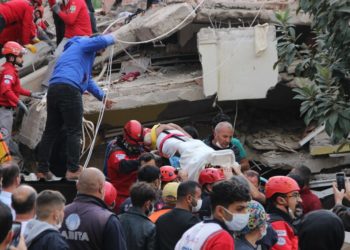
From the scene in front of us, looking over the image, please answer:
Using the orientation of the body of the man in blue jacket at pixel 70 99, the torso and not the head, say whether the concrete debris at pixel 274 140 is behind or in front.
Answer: in front

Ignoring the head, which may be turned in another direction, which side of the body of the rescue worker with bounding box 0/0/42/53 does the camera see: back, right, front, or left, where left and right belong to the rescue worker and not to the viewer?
right

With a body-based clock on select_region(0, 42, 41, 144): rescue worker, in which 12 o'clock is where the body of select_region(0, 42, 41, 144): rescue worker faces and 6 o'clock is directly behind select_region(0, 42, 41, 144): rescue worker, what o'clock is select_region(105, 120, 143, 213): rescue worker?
select_region(105, 120, 143, 213): rescue worker is roughly at 2 o'clock from select_region(0, 42, 41, 144): rescue worker.

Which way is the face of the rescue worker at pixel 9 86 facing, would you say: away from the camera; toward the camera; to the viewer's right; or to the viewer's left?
to the viewer's right

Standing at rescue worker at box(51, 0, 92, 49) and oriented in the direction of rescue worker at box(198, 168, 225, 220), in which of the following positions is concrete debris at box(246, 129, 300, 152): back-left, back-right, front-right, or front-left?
front-left

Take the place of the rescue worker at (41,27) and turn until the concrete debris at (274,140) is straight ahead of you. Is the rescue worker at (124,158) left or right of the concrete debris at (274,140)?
right

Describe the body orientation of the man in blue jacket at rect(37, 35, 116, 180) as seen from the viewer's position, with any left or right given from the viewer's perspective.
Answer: facing away from the viewer and to the right of the viewer

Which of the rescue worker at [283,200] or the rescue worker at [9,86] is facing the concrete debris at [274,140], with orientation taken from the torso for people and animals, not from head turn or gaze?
the rescue worker at [9,86]

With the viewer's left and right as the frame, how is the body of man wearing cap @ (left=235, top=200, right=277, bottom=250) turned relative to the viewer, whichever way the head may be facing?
facing away from the viewer and to the right of the viewer

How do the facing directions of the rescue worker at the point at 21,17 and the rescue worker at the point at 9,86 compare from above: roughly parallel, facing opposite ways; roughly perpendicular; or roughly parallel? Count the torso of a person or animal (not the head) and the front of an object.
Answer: roughly parallel

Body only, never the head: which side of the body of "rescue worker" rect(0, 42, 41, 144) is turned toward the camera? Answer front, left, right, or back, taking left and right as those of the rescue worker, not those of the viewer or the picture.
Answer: right

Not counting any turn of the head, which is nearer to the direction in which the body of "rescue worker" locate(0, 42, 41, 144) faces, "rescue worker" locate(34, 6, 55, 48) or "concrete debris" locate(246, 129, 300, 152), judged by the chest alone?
the concrete debris

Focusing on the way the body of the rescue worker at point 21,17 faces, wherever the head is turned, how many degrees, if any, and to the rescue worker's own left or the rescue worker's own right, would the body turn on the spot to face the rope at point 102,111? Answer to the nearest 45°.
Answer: approximately 45° to the rescue worker's own right
